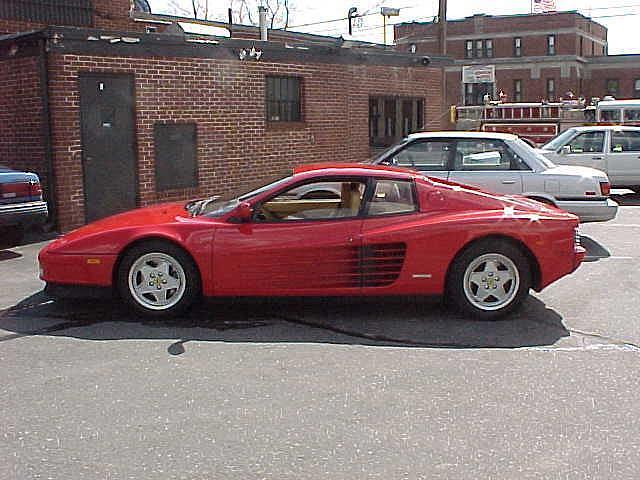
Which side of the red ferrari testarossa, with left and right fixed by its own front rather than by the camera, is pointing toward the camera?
left

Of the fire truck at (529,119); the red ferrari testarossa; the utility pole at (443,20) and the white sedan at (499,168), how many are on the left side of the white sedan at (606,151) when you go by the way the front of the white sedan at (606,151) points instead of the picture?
2

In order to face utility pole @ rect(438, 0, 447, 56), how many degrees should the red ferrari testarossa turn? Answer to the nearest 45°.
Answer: approximately 90° to its right

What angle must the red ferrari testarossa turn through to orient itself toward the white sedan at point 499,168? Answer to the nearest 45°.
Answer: approximately 135° to its right

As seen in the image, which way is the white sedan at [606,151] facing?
to the viewer's left

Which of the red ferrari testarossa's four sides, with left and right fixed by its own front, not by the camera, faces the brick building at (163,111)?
right

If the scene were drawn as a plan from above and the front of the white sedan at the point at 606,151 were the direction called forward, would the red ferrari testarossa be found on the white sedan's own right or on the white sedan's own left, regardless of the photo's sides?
on the white sedan's own left
